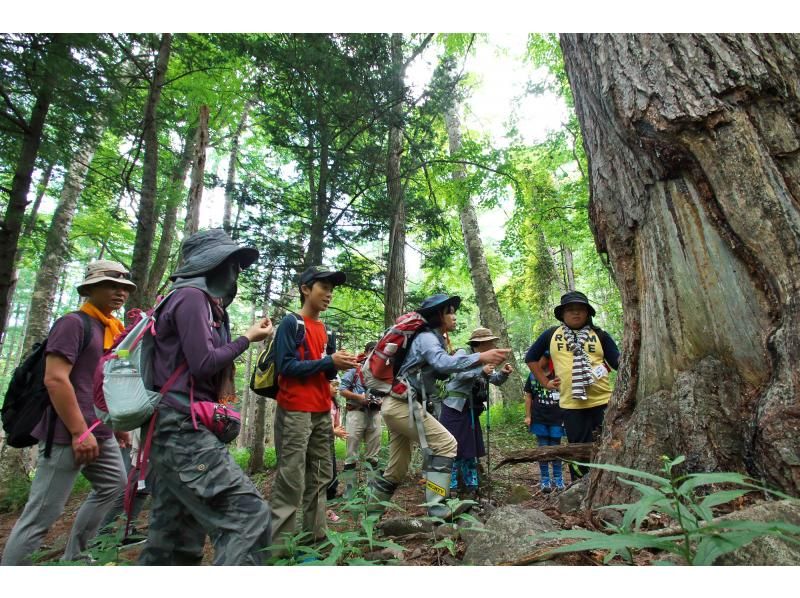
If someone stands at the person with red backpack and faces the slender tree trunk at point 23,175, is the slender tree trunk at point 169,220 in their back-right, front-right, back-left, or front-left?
front-right

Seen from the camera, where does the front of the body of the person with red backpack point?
to the viewer's right

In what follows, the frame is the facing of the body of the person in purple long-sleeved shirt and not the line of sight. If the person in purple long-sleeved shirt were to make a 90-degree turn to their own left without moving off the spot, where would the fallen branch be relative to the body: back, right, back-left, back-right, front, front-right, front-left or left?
right

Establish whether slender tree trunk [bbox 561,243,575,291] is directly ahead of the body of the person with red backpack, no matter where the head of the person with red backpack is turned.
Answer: no

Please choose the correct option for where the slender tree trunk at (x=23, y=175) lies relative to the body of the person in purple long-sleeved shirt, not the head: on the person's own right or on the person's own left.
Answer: on the person's own left

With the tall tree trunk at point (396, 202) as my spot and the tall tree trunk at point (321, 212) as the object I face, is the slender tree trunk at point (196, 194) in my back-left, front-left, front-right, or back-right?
front-left

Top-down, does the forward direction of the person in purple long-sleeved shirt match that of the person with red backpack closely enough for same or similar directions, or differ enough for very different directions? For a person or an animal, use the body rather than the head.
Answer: same or similar directions

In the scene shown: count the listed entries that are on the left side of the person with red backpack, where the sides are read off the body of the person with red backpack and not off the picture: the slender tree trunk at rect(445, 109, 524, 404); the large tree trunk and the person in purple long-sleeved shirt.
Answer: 1

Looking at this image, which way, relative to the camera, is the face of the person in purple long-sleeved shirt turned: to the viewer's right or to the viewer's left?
to the viewer's right

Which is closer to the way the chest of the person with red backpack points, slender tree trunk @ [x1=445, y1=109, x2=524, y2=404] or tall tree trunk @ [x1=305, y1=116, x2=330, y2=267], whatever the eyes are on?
the slender tree trunk

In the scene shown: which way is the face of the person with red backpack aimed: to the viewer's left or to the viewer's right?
to the viewer's right

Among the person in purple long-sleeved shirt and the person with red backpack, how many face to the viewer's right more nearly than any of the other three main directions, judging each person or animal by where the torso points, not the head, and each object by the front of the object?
2

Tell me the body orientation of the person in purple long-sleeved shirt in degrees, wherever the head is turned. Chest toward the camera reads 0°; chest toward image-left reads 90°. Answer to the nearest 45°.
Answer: approximately 270°

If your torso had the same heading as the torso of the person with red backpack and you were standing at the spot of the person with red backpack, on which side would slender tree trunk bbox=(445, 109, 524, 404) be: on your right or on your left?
on your left

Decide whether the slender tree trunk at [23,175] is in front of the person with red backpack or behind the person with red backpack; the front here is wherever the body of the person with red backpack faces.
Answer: behind

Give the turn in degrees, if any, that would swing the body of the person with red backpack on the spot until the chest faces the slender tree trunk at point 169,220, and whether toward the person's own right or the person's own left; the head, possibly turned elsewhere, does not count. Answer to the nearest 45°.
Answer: approximately 135° to the person's own left
